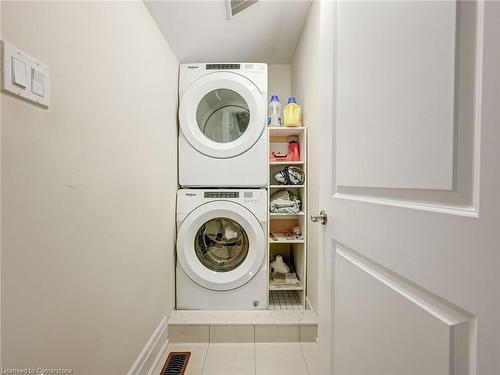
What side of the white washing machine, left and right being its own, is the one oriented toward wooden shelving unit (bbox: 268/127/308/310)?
left

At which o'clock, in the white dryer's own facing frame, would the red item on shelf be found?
The red item on shelf is roughly at 9 o'clock from the white dryer.

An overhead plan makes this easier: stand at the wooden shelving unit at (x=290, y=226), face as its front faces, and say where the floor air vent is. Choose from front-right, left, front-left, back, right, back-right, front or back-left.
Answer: front-right

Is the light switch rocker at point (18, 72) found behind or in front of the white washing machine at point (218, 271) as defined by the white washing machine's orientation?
in front

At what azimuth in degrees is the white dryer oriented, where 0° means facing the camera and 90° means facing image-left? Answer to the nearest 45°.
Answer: approximately 0°

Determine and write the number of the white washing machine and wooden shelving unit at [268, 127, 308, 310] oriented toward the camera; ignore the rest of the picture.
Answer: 2

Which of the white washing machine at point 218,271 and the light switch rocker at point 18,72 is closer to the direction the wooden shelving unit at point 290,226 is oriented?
the light switch rocker

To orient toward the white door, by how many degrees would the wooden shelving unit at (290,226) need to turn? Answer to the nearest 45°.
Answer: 0° — it already faces it

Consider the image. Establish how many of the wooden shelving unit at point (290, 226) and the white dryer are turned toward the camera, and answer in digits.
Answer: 2
